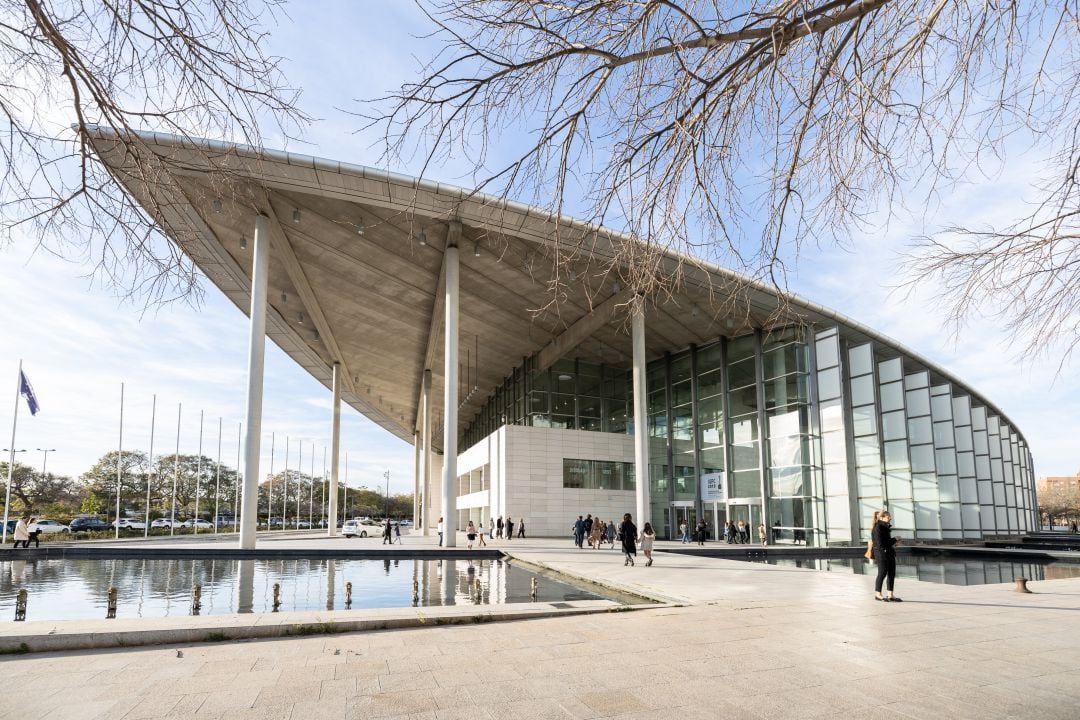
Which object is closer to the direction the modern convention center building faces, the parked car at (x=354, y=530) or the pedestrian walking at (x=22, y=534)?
the pedestrian walking

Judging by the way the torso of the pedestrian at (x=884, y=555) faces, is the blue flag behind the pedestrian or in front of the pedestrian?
behind
